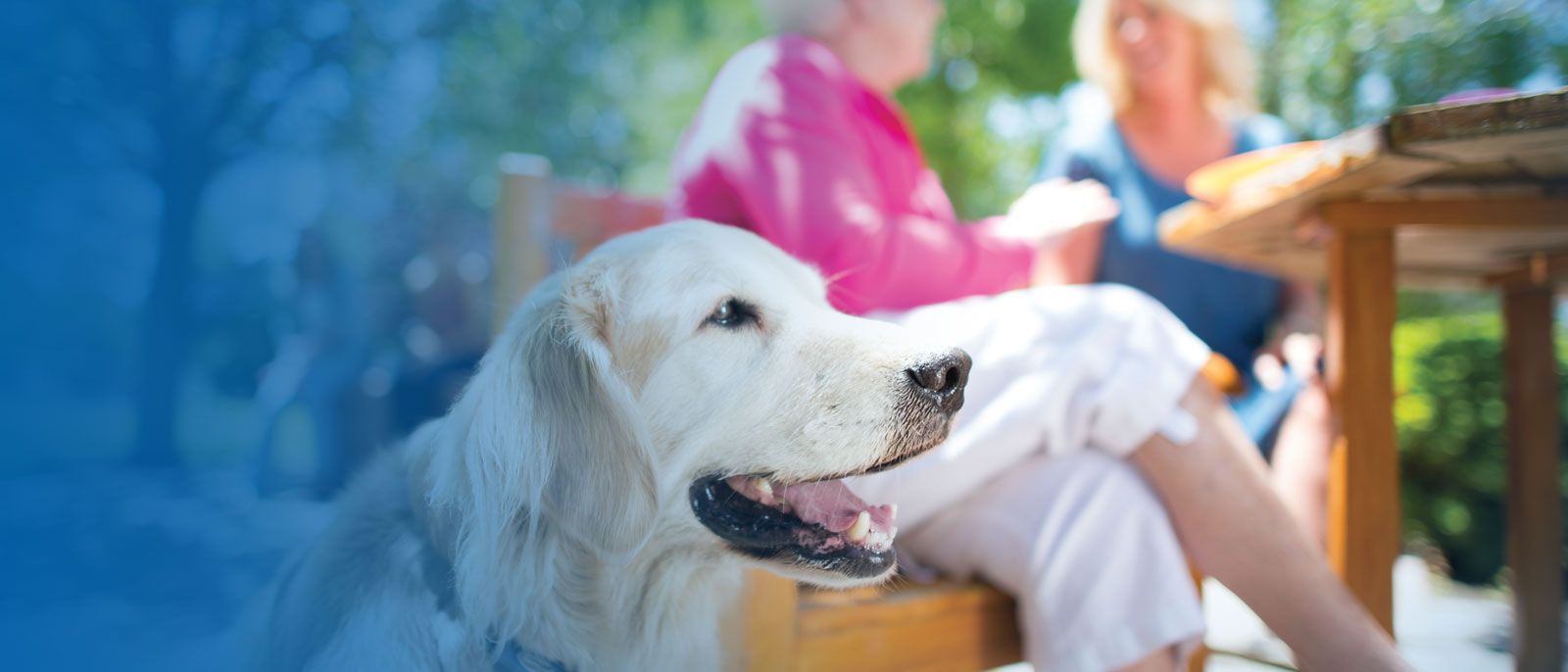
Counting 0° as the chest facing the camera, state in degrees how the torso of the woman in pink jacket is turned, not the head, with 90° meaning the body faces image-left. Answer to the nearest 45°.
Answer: approximately 270°

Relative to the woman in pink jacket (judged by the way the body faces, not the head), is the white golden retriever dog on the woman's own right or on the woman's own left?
on the woman's own right

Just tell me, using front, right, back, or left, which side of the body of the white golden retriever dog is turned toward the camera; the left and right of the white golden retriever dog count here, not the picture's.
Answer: right

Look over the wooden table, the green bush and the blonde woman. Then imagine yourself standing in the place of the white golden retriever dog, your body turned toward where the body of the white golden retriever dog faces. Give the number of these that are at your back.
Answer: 0

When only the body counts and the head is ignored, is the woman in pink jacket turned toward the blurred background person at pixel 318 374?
no

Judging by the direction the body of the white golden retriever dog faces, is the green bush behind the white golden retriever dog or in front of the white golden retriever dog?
in front

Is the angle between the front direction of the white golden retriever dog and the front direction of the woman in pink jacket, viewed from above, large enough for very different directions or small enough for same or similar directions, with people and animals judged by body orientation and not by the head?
same or similar directions

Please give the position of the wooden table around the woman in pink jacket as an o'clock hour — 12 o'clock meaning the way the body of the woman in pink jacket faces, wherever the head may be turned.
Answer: The wooden table is roughly at 11 o'clock from the woman in pink jacket.

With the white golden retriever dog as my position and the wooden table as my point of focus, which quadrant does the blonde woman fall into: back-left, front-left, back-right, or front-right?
front-left

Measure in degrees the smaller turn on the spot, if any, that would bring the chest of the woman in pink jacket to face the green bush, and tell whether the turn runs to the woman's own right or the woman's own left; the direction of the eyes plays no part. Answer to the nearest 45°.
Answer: approximately 45° to the woman's own left
